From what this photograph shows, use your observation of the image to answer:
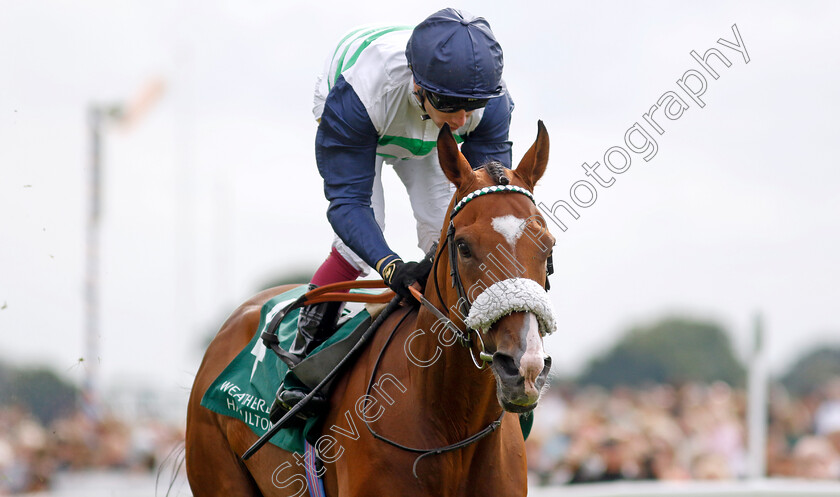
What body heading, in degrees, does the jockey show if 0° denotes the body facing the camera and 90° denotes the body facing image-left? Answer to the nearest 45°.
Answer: approximately 315°

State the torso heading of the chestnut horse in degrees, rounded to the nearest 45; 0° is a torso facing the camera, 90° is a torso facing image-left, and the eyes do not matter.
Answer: approximately 315°

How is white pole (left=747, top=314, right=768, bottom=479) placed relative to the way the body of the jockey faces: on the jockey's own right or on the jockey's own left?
on the jockey's own left
